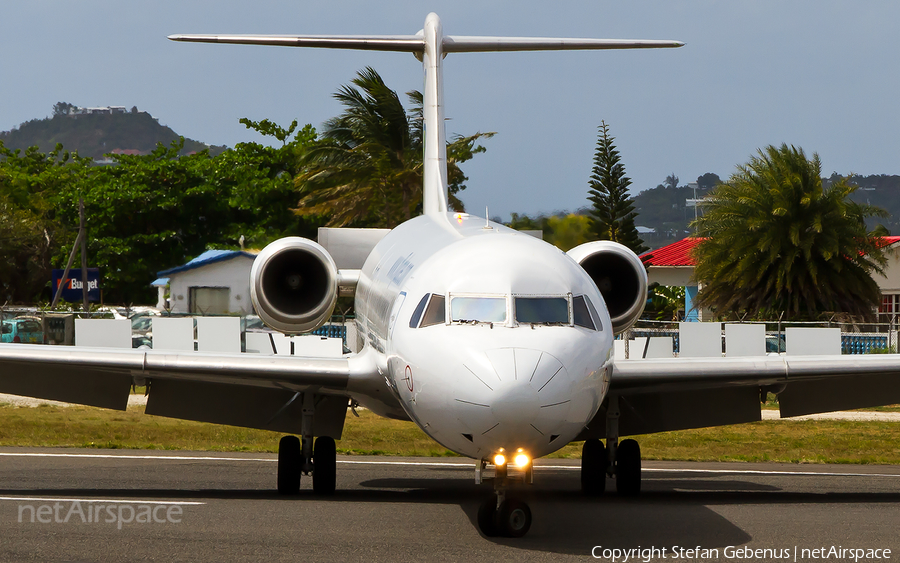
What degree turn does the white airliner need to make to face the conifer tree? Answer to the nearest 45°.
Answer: approximately 180°

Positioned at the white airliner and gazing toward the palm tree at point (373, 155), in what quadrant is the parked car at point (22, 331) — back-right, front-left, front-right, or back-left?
front-left

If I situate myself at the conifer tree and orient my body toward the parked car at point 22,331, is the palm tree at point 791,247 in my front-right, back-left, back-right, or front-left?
back-left

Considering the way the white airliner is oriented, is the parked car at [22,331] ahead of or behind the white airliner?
behind

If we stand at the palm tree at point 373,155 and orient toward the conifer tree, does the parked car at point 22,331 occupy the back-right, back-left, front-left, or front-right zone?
back-right

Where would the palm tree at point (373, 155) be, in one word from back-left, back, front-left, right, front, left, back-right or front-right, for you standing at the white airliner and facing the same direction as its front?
back

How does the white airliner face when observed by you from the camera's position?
facing the viewer

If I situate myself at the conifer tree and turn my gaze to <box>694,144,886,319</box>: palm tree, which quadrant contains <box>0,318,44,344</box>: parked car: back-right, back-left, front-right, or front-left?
back-right

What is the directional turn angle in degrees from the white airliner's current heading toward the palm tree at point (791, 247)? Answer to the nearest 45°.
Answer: approximately 135° to its left
